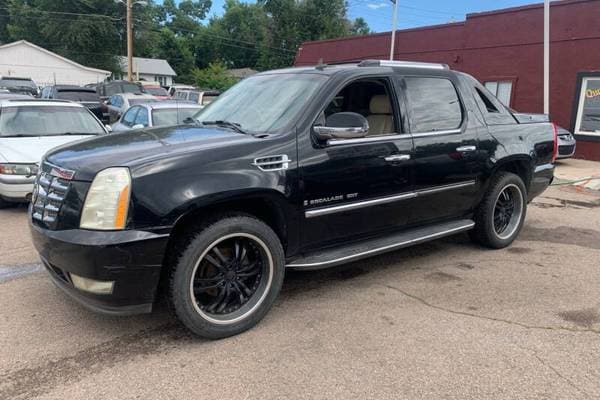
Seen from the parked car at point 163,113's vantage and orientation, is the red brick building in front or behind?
behind

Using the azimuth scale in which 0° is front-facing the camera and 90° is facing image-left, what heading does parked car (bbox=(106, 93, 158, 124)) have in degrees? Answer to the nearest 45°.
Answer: approximately 45°

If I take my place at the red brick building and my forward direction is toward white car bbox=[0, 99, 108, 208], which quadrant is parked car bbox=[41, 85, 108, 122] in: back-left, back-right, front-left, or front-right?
front-right

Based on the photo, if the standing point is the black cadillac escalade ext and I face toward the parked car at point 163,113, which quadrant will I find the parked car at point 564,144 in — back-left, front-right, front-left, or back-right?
front-right

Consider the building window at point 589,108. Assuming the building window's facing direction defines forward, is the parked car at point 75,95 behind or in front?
in front

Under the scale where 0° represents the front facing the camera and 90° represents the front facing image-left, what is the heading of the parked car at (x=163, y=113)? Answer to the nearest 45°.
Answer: approximately 45°

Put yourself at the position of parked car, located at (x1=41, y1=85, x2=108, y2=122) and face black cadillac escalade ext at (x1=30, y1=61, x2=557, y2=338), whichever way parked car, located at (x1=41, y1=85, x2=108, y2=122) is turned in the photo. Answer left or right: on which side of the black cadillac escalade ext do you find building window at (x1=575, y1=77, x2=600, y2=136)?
left

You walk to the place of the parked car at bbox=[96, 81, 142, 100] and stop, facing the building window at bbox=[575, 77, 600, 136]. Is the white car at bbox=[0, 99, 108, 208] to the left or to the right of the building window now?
right

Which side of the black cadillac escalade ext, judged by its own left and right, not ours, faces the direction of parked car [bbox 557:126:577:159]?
back

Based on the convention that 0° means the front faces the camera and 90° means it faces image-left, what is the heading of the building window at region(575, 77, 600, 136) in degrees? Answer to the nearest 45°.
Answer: approximately 45°

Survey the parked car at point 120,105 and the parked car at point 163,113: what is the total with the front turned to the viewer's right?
0

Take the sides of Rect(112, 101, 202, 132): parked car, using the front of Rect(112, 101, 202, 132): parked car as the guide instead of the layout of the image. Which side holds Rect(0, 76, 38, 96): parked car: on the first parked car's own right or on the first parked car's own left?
on the first parked car's own right

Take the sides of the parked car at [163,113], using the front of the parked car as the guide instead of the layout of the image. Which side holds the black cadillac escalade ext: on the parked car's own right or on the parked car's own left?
on the parked car's own left

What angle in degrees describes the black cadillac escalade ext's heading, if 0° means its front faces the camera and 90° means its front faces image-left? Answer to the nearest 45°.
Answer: approximately 45°
